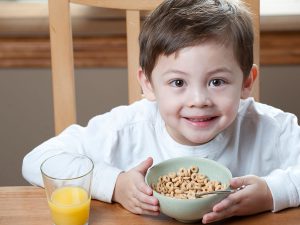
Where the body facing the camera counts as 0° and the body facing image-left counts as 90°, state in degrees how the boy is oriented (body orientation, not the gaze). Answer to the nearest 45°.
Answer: approximately 0°

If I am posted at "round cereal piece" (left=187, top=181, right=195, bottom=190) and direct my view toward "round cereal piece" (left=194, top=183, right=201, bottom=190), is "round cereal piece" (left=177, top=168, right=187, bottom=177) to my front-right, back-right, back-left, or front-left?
back-left
